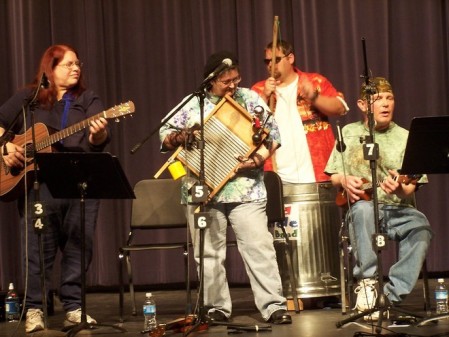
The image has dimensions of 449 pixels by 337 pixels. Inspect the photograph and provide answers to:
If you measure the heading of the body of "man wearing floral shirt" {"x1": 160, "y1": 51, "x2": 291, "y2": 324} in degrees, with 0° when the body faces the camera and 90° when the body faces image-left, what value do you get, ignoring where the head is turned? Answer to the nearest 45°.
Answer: approximately 0°

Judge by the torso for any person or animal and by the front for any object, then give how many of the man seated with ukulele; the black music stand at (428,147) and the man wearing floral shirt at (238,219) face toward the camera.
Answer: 2

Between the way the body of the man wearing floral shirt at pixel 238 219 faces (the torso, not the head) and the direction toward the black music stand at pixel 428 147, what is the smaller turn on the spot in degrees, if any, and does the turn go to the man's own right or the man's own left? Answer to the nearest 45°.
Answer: approximately 45° to the man's own left

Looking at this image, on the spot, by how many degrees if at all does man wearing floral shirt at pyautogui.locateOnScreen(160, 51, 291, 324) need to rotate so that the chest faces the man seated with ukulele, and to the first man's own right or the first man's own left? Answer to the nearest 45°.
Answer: approximately 90° to the first man's own left

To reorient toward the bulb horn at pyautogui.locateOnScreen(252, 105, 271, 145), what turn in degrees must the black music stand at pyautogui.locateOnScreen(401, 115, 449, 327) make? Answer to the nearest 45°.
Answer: approximately 90° to its left

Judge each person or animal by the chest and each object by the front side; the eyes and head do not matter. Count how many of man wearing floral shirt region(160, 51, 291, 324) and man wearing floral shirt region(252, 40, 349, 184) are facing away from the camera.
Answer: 0

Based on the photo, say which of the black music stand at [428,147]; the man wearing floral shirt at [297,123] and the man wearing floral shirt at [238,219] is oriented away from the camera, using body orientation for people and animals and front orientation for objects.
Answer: the black music stand

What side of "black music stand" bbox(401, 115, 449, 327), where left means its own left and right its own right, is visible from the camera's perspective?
back

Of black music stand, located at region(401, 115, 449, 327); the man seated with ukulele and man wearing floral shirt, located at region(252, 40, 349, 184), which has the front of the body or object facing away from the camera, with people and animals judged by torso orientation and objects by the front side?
the black music stand
